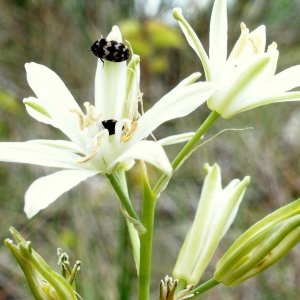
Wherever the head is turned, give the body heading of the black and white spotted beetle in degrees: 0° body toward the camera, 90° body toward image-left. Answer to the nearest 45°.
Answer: approximately 90°
